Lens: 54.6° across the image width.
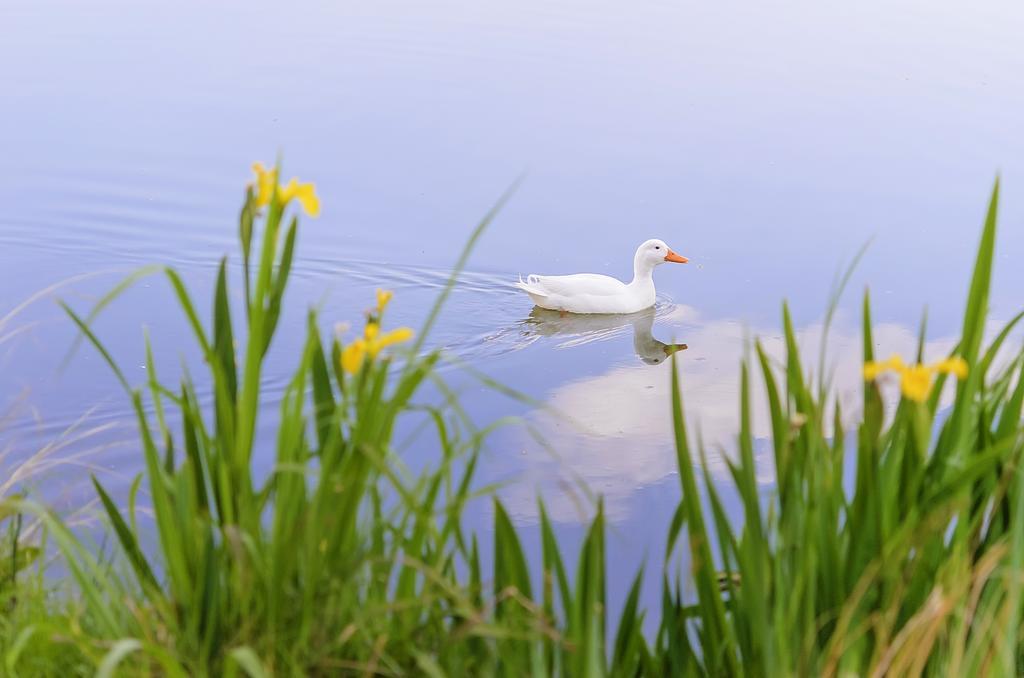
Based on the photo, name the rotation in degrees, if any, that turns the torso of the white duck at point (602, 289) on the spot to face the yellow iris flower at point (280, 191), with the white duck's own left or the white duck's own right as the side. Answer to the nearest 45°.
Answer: approximately 90° to the white duck's own right

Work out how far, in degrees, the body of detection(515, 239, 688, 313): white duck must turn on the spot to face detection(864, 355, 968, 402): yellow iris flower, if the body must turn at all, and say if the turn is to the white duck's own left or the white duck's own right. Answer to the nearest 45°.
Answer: approximately 90° to the white duck's own right

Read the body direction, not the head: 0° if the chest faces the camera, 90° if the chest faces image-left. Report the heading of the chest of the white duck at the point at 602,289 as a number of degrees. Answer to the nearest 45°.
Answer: approximately 270°

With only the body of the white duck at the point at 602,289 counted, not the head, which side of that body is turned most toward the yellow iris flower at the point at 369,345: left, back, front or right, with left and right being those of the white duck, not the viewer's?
right
